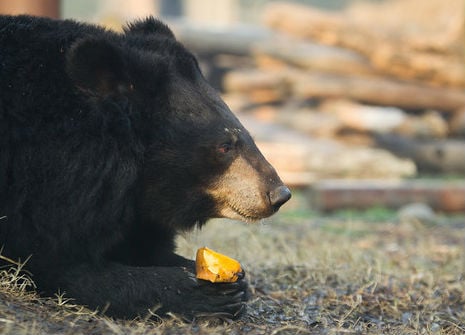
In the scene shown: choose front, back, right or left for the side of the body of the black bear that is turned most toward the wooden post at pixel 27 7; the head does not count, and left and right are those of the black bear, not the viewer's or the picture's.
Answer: left

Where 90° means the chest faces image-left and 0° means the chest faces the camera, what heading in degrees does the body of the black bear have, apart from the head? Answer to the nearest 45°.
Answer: approximately 270°
